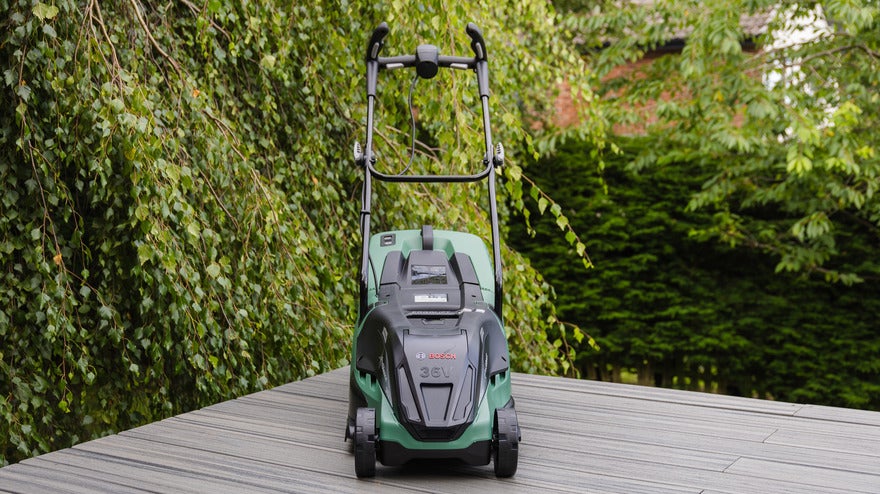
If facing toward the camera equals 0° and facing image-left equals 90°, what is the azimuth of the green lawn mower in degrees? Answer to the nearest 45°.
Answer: approximately 0°
